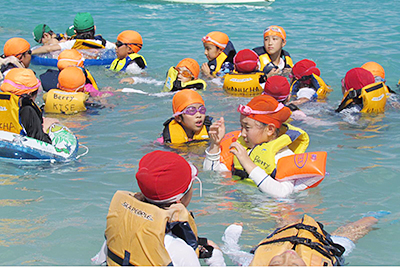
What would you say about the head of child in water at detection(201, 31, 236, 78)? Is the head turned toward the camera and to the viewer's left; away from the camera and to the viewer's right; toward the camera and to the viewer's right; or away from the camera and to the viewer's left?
toward the camera and to the viewer's left

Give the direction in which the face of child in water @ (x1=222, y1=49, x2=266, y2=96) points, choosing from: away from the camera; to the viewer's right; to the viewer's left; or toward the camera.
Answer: away from the camera

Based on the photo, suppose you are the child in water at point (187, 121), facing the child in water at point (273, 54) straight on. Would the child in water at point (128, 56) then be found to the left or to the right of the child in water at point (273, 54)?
left

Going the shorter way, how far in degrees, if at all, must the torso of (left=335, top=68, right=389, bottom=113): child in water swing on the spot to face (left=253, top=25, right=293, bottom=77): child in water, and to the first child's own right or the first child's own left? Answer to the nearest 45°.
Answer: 0° — they already face them

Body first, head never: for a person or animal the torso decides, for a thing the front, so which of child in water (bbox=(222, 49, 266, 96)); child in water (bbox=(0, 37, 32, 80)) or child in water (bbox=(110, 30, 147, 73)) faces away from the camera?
child in water (bbox=(222, 49, 266, 96))

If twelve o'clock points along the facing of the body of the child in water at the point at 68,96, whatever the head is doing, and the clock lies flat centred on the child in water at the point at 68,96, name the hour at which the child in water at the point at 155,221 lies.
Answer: the child in water at the point at 155,221 is roughly at 6 o'clock from the child in water at the point at 68,96.

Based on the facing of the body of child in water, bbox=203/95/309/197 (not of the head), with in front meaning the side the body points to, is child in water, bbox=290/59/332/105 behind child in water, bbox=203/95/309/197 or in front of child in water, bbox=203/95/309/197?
behind

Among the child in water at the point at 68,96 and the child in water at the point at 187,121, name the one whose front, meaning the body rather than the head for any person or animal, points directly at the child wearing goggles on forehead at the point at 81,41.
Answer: the child in water at the point at 68,96

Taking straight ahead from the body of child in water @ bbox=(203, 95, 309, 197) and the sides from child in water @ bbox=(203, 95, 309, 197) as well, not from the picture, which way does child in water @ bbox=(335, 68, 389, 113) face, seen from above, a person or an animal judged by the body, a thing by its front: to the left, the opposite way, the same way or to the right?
to the right

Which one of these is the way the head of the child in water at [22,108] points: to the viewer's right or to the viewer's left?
to the viewer's right

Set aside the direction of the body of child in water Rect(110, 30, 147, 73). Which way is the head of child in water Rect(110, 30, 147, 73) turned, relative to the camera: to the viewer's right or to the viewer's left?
to the viewer's left
